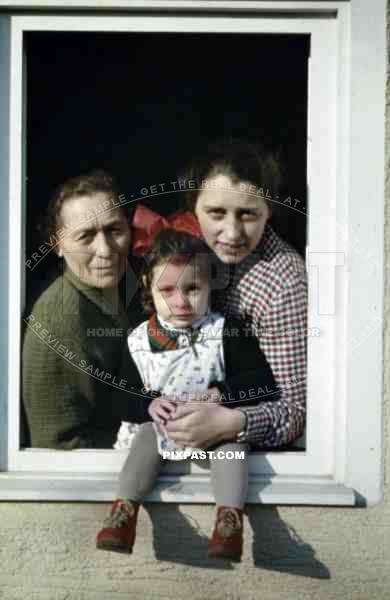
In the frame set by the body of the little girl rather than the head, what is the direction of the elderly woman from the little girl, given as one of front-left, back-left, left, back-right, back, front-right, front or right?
right

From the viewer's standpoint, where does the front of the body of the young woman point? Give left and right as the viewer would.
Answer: facing the viewer and to the left of the viewer

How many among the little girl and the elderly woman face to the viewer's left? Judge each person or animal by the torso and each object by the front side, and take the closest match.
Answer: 0

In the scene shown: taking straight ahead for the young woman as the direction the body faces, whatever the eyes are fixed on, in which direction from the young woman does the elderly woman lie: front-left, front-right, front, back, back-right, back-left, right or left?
front-right

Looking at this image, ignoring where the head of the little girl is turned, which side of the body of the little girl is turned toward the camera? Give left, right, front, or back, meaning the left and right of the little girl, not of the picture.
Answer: front

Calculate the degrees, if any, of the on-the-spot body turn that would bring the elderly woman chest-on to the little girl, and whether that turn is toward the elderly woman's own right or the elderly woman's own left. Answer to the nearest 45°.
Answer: approximately 45° to the elderly woman's own left

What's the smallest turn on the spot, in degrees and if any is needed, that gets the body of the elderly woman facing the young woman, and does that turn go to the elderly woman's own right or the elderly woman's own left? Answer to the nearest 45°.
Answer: approximately 45° to the elderly woman's own left

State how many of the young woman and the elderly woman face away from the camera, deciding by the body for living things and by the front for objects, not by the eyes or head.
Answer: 0
